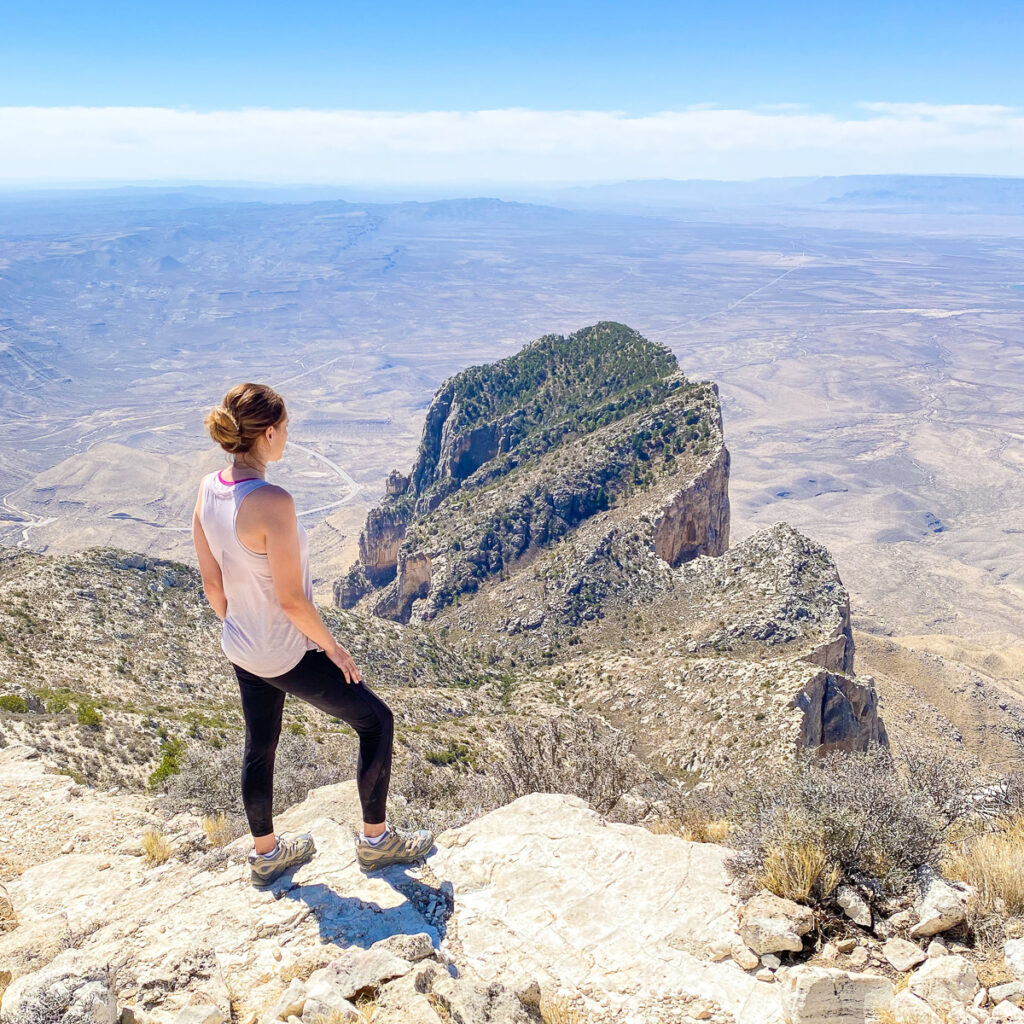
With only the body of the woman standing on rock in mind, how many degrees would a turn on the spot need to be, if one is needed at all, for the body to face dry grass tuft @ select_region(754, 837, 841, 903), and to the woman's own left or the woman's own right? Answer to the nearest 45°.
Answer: approximately 45° to the woman's own right

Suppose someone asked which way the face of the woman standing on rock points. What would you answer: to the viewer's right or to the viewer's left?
to the viewer's right

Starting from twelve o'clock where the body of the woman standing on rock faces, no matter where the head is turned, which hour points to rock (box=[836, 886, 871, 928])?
The rock is roughly at 2 o'clock from the woman standing on rock.

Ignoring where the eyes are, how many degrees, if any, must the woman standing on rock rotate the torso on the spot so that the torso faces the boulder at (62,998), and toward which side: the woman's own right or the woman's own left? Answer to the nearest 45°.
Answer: approximately 180°

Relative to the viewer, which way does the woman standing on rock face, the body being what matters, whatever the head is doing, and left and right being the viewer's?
facing away from the viewer and to the right of the viewer

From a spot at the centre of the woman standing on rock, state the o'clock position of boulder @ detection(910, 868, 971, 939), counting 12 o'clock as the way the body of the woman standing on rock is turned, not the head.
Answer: The boulder is roughly at 2 o'clock from the woman standing on rock.

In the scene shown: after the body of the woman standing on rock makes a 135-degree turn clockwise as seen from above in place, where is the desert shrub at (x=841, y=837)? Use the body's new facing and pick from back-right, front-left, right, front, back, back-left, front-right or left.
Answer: left

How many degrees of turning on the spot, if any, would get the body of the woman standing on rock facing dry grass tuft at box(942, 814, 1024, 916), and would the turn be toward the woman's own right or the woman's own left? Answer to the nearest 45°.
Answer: approximately 45° to the woman's own right
